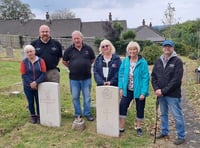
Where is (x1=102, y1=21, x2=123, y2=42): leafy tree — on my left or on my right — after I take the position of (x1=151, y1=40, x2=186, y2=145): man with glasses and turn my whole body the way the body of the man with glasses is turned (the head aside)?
on my right

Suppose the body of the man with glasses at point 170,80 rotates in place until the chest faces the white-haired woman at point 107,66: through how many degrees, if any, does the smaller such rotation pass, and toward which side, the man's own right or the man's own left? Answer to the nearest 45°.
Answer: approximately 45° to the man's own right

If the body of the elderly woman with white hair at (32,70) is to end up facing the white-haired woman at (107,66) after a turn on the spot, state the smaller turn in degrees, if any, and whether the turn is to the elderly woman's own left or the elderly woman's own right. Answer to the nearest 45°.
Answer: approximately 45° to the elderly woman's own left

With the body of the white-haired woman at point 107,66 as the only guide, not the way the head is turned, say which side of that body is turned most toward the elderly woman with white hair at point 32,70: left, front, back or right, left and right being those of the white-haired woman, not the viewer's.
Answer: right

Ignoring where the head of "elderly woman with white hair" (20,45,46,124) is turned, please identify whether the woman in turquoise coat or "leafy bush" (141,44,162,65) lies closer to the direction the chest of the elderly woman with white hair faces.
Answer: the woman in turquoise coat

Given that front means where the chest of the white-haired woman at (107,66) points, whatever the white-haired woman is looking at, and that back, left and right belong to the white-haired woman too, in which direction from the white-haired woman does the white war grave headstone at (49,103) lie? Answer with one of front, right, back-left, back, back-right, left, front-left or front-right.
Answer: right
